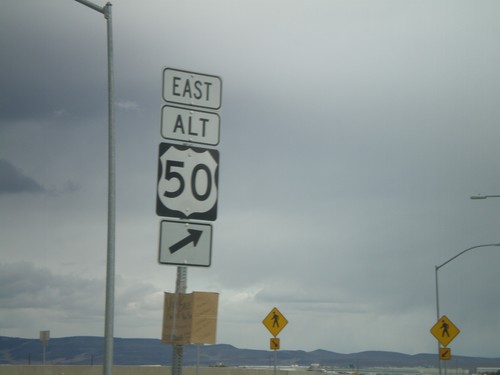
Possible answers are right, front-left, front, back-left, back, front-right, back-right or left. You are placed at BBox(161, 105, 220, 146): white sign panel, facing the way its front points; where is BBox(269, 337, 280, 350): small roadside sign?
back-left

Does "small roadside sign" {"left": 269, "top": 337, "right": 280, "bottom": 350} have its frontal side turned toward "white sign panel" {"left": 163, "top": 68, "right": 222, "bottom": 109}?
yes

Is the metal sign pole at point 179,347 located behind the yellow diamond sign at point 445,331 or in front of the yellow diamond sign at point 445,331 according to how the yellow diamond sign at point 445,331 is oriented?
in front

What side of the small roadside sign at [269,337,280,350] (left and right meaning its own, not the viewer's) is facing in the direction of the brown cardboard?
front

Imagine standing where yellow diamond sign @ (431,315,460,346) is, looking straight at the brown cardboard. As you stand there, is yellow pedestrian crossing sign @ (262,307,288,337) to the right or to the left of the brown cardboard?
right

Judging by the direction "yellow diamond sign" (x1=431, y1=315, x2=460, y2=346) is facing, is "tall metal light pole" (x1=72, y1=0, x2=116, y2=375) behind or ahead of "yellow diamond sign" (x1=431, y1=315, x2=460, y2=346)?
ahead

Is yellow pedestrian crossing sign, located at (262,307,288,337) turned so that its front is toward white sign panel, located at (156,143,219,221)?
yes

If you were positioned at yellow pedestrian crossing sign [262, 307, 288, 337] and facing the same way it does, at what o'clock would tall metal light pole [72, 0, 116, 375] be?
The tall metal light pole is roughly at 12 o'clock from the yellow pedestrian crossing sign.

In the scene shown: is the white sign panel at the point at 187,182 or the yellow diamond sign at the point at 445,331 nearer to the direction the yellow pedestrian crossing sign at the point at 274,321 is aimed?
the white sign panel

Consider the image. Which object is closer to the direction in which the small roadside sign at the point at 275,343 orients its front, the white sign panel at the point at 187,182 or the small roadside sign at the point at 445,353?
the white sign panel
